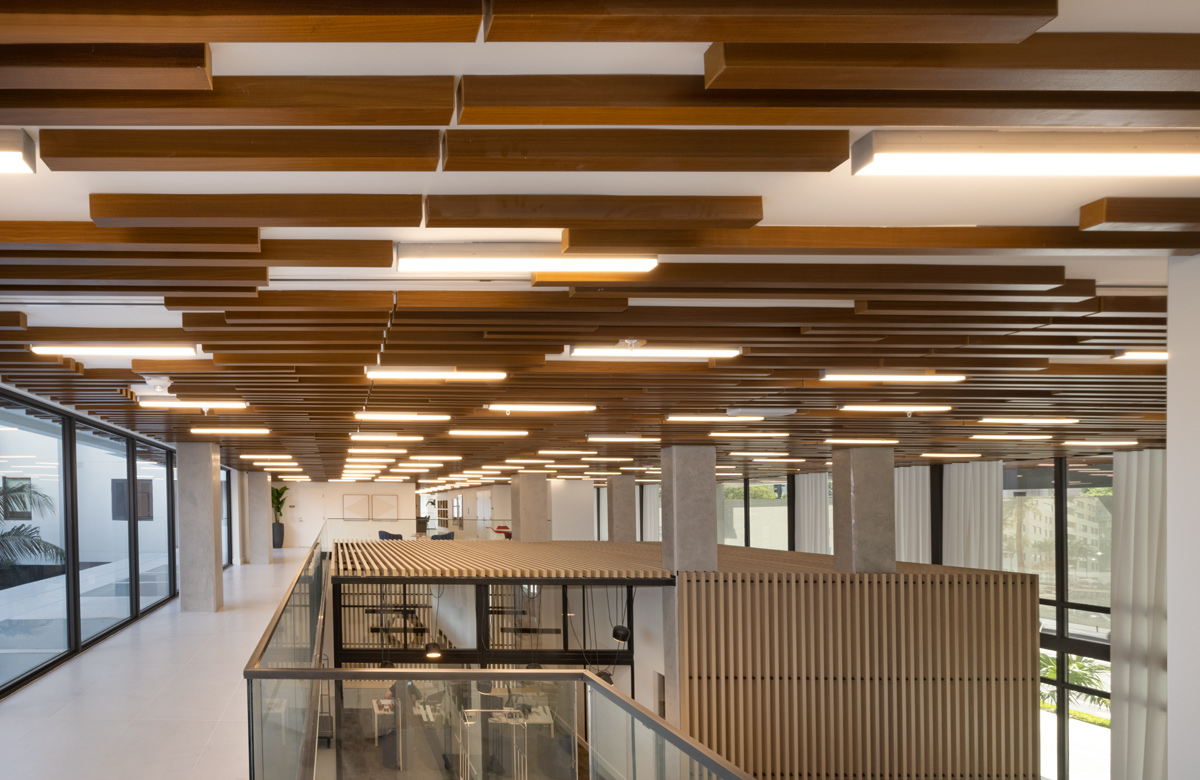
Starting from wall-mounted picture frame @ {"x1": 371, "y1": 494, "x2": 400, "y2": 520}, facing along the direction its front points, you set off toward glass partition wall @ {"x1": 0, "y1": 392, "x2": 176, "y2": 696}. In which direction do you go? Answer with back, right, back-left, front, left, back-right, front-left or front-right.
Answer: front

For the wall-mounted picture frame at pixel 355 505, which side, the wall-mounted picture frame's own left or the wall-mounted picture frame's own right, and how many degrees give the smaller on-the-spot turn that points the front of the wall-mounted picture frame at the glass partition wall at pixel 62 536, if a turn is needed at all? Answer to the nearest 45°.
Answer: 0° — it already faces it

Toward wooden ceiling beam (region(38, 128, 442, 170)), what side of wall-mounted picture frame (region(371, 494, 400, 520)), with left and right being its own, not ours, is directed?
front

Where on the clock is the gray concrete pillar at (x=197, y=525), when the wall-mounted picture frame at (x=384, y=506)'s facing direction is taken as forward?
The gray concrete pillar is roughly at 12 o'clock from the wall-mounted picture frame.

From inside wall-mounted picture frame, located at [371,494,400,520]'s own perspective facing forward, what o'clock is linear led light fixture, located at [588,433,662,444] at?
The linear led light fixture is roughly at 12 o'clock from the wall-mounted picture frame.

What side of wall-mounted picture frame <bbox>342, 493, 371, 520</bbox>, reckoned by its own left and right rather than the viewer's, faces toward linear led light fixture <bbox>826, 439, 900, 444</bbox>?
front

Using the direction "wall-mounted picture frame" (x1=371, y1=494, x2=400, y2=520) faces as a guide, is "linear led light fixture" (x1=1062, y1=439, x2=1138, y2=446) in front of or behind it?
in front

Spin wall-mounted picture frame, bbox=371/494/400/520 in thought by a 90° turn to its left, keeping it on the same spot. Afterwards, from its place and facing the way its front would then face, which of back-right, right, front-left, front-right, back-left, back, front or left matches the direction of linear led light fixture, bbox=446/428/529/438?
right

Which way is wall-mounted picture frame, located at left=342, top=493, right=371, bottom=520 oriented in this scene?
toward the camera

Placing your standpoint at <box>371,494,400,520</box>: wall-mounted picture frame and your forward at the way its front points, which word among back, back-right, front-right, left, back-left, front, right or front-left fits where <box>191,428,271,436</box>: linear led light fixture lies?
front

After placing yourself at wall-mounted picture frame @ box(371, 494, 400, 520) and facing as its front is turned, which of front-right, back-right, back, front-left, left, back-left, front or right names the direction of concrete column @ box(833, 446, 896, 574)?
front

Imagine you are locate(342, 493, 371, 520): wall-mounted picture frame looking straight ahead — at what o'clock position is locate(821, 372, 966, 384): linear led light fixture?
The linear led light fixture is roughly at 12 o'clock from the wall-mounted picture frame.

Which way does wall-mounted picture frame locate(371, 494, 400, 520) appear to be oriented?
toward the camera

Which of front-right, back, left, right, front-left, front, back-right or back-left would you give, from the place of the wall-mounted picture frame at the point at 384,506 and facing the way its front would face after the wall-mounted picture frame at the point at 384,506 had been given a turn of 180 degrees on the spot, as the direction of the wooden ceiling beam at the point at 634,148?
back

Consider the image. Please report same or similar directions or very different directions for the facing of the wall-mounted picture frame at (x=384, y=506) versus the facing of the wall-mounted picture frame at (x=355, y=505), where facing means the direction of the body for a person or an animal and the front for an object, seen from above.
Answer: same or similar directions

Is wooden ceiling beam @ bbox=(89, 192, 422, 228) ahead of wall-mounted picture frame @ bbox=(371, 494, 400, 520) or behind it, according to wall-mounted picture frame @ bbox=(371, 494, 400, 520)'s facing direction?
ahead
